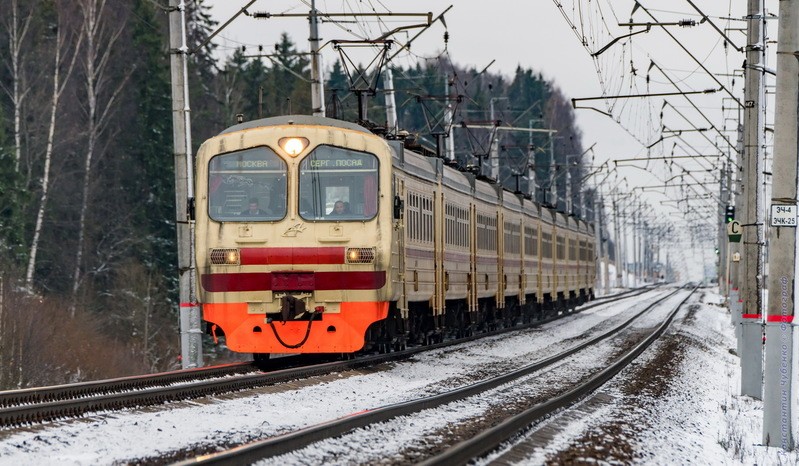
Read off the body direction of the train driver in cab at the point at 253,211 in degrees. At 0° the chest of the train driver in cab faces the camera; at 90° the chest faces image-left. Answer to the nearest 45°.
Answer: approximately 0°

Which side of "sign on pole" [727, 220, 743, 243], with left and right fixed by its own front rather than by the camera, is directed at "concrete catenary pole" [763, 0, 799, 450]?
front

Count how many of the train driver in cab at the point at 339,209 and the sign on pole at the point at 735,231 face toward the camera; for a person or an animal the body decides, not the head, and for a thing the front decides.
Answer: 2

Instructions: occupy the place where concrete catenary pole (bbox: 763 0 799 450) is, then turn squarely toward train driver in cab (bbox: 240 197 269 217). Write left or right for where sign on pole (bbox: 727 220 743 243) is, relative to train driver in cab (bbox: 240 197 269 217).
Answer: right

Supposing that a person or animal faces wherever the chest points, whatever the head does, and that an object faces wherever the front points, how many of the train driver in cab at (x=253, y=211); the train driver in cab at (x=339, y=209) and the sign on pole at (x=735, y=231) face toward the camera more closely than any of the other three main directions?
3

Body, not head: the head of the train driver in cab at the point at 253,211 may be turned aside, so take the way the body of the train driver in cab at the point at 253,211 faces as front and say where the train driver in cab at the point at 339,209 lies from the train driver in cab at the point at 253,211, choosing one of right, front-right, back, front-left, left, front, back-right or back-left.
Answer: left

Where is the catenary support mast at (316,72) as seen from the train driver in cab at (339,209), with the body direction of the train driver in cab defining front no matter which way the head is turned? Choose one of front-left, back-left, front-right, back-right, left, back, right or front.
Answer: back

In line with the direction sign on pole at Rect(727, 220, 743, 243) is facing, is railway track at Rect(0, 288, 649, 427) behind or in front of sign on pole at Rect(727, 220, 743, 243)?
in front

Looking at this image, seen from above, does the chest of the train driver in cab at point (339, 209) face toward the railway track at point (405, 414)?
yes

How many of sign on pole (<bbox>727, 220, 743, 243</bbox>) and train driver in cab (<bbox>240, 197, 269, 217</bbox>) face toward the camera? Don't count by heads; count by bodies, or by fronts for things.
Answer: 2
